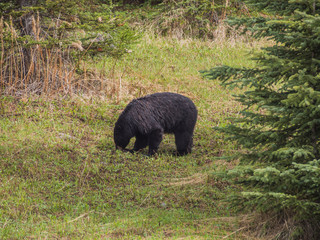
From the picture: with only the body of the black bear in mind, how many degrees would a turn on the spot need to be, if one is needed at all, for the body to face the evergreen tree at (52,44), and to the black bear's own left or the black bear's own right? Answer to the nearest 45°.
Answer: approximately 45° to the black bear's own right

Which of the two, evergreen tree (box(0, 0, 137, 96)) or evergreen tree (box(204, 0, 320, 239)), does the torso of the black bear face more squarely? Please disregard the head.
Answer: the evergreen tree (box(0, 0, 137, 96))

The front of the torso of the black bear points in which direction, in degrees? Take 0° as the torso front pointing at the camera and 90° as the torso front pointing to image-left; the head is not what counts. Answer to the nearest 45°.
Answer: approximately 90°

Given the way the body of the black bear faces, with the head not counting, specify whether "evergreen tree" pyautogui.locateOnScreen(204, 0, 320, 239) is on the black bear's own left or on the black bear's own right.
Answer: on the black bear's own left
